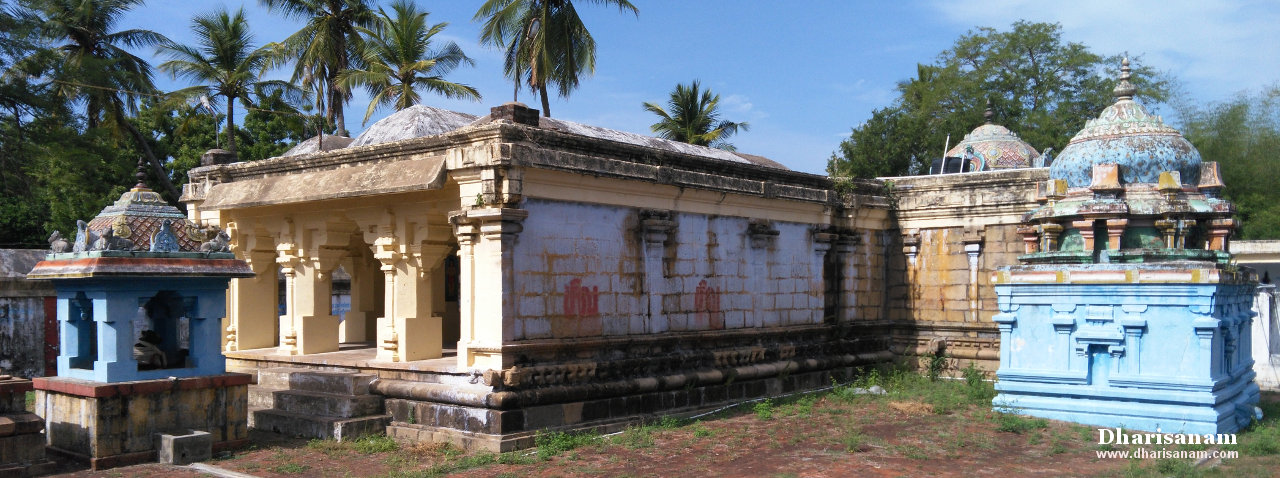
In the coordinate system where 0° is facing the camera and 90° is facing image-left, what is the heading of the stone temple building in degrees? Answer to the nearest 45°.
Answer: approximately 45°

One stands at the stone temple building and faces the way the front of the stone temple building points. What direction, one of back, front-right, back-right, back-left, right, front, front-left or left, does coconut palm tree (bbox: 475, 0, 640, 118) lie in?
back-right

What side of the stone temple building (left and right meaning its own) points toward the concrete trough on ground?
front

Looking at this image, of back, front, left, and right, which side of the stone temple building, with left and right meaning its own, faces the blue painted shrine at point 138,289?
front

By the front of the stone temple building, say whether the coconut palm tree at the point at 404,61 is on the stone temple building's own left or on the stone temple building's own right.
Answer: on the stone temple building's own right

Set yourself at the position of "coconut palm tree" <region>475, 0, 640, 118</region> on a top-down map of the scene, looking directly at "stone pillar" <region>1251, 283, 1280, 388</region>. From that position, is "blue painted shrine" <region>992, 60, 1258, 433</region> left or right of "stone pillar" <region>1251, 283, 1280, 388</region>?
right

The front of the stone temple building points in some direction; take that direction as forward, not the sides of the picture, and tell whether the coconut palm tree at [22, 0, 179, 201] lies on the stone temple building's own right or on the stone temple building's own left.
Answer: on the stone temple building's own right

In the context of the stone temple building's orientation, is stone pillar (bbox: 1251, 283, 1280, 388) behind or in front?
behind

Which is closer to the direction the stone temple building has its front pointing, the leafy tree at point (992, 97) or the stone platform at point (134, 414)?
the stone platform

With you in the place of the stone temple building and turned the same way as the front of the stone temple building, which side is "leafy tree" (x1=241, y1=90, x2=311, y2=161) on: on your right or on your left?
on your right

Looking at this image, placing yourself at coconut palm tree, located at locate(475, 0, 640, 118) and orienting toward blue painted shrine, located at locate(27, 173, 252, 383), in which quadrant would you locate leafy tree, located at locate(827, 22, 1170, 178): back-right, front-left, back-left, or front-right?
back-left
